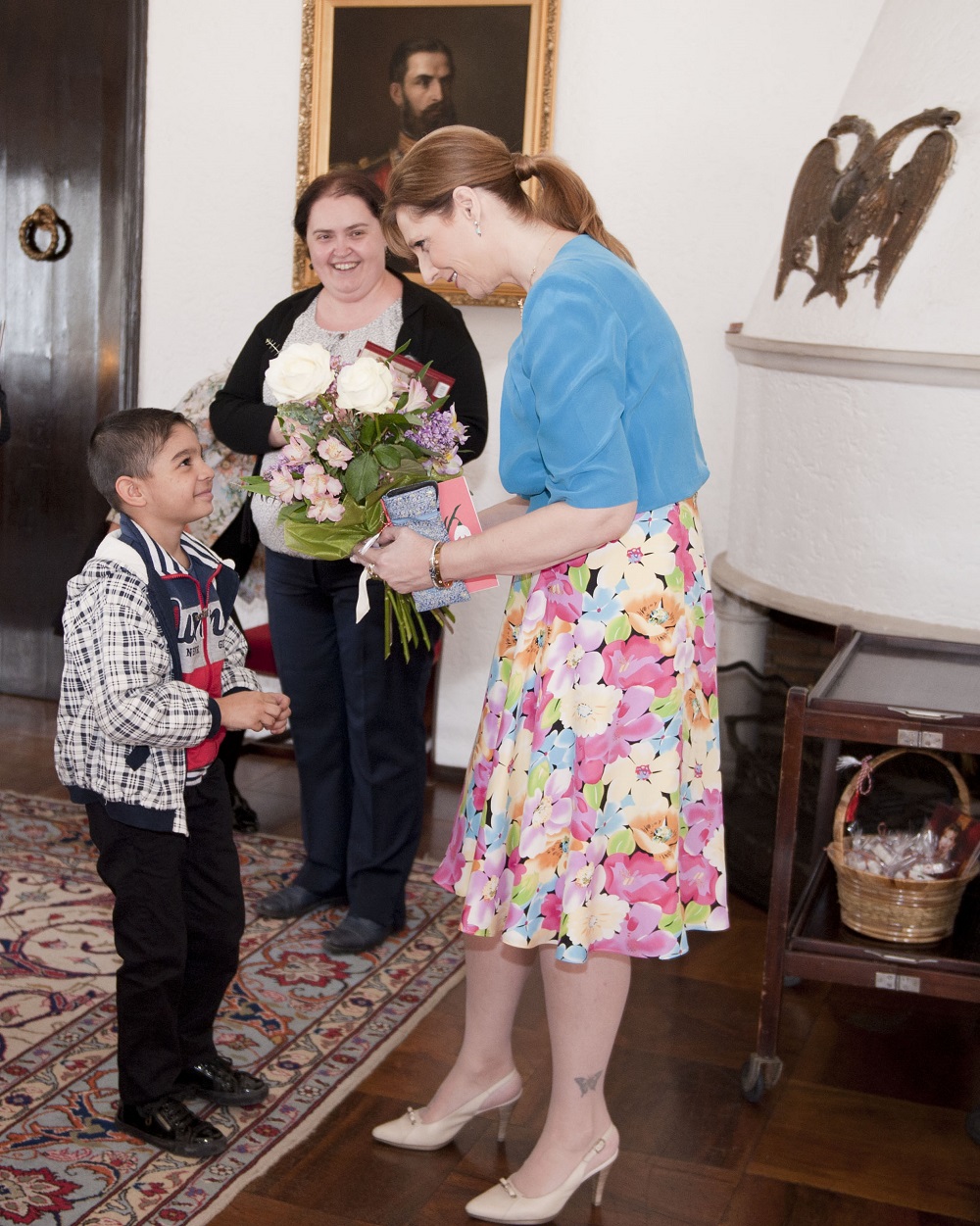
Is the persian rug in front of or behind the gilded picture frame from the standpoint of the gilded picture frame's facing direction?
in front

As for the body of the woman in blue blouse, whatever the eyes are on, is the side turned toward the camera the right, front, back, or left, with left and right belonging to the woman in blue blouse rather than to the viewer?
left

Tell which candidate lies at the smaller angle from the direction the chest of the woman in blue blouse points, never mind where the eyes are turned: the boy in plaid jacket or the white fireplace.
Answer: the boy in plaid jacket

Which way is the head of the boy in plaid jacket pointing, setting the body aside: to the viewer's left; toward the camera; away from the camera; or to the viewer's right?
to the viewer's right

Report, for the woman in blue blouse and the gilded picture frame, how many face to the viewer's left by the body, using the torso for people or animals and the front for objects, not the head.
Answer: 1

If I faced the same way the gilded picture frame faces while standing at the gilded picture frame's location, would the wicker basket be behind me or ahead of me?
ahead

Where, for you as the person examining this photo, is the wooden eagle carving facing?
facing the viewer and to the left of the viewer

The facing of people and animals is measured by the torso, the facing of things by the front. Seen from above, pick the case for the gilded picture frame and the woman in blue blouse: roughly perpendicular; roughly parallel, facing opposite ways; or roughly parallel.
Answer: roughly perpendicular
